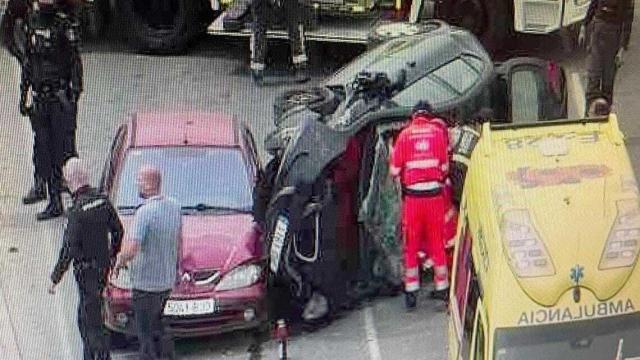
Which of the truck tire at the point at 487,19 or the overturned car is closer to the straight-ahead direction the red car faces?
the overturned car

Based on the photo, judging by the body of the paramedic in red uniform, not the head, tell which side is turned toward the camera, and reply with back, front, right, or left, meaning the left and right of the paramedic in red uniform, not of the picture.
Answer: back

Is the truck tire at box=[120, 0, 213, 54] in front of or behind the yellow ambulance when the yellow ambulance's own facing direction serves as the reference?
behind

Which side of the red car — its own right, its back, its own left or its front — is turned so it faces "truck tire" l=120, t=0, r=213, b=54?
back

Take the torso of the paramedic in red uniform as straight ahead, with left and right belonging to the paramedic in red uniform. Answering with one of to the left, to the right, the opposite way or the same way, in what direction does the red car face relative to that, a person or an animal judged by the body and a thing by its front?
the opposite way

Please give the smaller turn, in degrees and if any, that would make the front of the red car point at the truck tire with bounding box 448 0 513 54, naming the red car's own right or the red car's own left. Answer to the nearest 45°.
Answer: approximately 135° to the red car's own left
